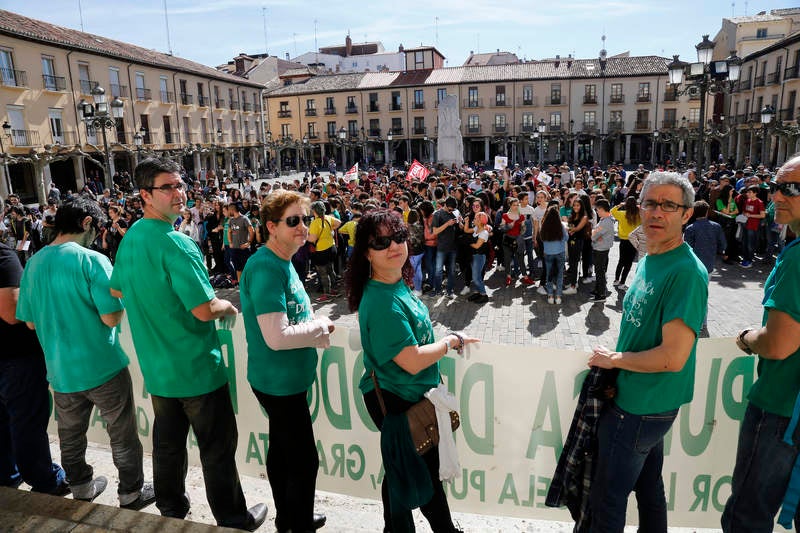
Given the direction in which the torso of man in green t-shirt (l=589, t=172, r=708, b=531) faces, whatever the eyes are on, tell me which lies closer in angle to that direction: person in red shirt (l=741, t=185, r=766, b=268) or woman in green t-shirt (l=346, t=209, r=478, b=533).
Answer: the woman in green t-shirt

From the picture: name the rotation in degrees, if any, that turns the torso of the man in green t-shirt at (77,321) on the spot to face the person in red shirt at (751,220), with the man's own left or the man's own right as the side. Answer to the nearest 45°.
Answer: approximately 45° to the man's own right

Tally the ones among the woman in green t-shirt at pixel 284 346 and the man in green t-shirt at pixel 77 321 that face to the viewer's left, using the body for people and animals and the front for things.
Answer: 0

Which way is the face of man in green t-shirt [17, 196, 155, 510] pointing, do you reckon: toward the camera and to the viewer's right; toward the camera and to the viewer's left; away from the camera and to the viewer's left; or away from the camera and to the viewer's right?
away from the camera and to the viewer's right

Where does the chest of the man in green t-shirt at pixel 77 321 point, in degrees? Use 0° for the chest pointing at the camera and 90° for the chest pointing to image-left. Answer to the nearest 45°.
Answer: approximately 225°

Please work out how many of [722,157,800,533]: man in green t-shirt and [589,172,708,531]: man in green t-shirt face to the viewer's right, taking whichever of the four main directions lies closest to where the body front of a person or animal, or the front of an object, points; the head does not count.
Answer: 0
